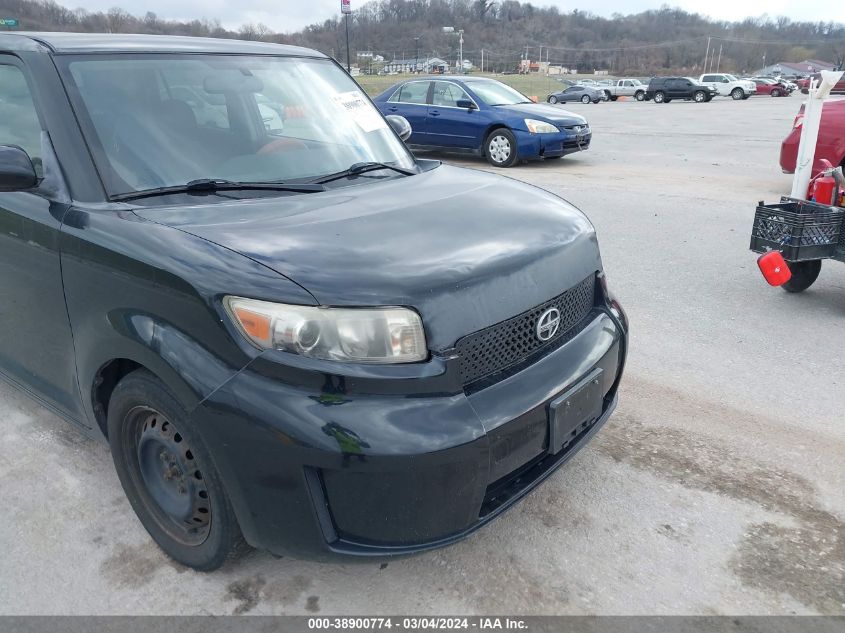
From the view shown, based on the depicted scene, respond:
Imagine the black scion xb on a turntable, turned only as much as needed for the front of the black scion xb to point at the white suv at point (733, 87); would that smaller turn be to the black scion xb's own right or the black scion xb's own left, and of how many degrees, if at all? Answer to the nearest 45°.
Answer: approximately 90° to the black scion xb's own left

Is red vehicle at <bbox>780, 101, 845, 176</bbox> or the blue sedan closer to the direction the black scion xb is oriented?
the red vehicle

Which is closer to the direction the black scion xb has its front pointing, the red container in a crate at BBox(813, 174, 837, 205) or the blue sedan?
the red container in a crate

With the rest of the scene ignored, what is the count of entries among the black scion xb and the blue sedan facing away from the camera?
0

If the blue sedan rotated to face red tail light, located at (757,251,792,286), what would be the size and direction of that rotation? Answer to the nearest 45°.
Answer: approximately 45° to its right

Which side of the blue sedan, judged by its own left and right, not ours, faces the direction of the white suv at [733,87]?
left

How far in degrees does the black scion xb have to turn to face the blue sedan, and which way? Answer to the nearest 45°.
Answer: approximately 135° to its left

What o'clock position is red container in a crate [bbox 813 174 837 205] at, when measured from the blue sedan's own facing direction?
The red container in a crate is roughly at 1 o'clock from the blue sedan.

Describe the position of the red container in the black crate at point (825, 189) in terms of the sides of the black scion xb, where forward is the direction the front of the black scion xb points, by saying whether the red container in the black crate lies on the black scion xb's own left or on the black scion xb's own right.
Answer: on the black scion xb's own left

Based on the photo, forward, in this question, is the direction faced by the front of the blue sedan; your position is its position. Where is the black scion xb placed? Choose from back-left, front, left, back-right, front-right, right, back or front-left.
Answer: front-right

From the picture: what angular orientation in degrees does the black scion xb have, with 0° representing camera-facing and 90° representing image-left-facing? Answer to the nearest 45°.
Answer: approximately 315°

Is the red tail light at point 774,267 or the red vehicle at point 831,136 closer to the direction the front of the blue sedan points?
the red vehicle

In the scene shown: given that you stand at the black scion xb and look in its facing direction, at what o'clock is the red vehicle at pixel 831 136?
The red vehicle is roughly at 9 o'clock from the black scion xb.

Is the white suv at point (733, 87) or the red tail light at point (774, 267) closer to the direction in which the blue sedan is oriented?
the red tail light

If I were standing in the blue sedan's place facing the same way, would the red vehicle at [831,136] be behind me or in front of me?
in front
